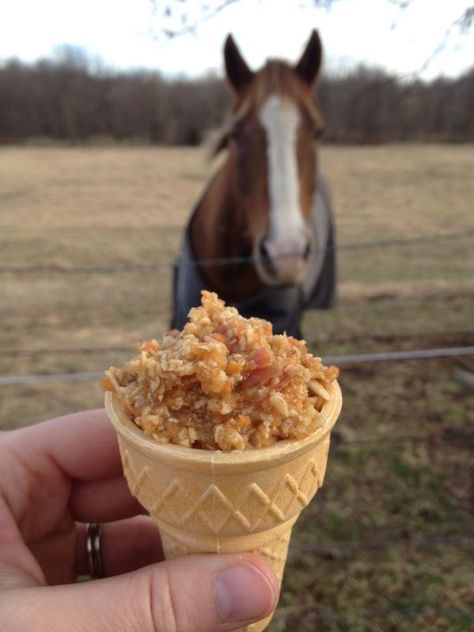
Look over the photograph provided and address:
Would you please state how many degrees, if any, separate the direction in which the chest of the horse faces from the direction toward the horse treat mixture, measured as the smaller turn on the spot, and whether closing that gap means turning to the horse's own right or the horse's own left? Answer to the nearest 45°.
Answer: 0° — it already faces it

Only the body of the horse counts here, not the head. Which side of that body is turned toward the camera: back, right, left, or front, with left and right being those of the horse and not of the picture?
front
